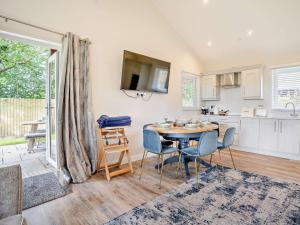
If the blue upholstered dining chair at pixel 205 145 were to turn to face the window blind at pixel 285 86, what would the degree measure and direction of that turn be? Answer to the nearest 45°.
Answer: approximately 90° to its right

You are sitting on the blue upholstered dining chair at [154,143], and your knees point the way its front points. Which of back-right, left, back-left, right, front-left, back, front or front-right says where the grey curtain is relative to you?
back-left

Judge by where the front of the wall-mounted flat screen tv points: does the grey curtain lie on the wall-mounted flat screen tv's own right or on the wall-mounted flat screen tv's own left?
on the wall-mounted flat screen tv's own right

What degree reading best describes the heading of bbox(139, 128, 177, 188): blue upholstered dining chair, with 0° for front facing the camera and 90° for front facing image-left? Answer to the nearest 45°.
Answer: approximately 225°

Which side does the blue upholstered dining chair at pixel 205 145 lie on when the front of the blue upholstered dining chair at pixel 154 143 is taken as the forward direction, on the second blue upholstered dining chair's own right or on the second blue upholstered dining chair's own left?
on the second blue upholstered dining chair's own right

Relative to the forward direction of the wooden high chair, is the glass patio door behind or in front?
behind
